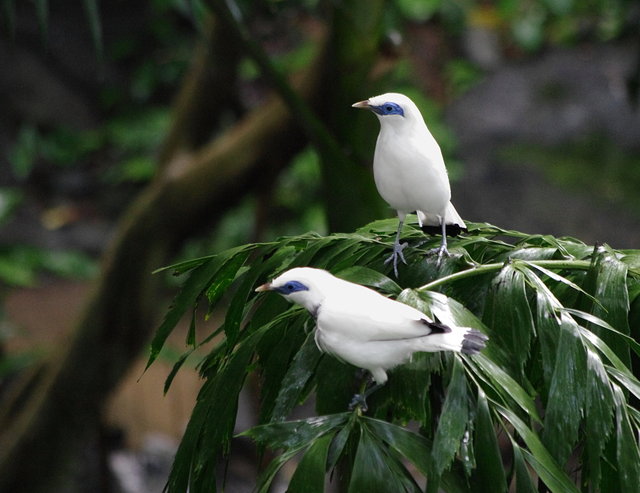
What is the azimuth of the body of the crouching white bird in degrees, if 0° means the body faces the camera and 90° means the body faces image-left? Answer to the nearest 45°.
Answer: approximately 90°

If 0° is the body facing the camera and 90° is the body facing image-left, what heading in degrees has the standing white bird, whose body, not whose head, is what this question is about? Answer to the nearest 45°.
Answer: approximately 45°

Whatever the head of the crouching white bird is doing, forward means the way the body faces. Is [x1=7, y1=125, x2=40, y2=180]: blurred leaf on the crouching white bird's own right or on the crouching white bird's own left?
on the crouching white bird's own right

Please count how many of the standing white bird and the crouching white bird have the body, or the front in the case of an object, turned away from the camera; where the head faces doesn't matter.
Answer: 0

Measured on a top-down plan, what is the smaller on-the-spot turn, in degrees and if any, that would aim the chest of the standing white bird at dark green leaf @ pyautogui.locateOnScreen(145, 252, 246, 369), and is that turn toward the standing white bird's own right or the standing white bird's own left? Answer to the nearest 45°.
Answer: approximately 45° to the standing white bird's own right
